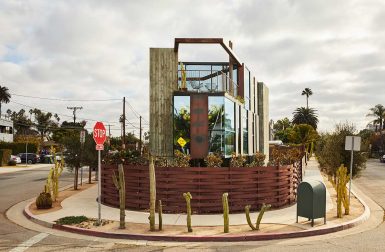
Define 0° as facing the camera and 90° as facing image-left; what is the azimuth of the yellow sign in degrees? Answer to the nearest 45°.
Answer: approximately 0°

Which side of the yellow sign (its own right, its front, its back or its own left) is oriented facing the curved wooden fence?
front

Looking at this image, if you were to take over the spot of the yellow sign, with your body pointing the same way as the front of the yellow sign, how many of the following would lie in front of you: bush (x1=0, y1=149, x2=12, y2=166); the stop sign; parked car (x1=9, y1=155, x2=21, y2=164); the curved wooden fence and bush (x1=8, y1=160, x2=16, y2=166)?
2

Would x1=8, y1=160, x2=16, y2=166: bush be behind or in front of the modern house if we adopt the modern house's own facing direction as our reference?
behind

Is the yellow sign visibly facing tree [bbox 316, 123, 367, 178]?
no

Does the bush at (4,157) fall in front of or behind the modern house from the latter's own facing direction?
behind

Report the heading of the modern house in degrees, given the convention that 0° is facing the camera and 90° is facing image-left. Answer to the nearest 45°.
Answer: approximately 0°

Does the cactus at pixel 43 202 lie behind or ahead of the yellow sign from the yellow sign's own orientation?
ahead

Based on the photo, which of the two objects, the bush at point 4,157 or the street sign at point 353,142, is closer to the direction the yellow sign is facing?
the street sign

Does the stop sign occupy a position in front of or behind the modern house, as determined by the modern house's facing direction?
in front

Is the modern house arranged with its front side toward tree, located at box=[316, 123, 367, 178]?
no

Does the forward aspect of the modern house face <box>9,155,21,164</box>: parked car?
no
